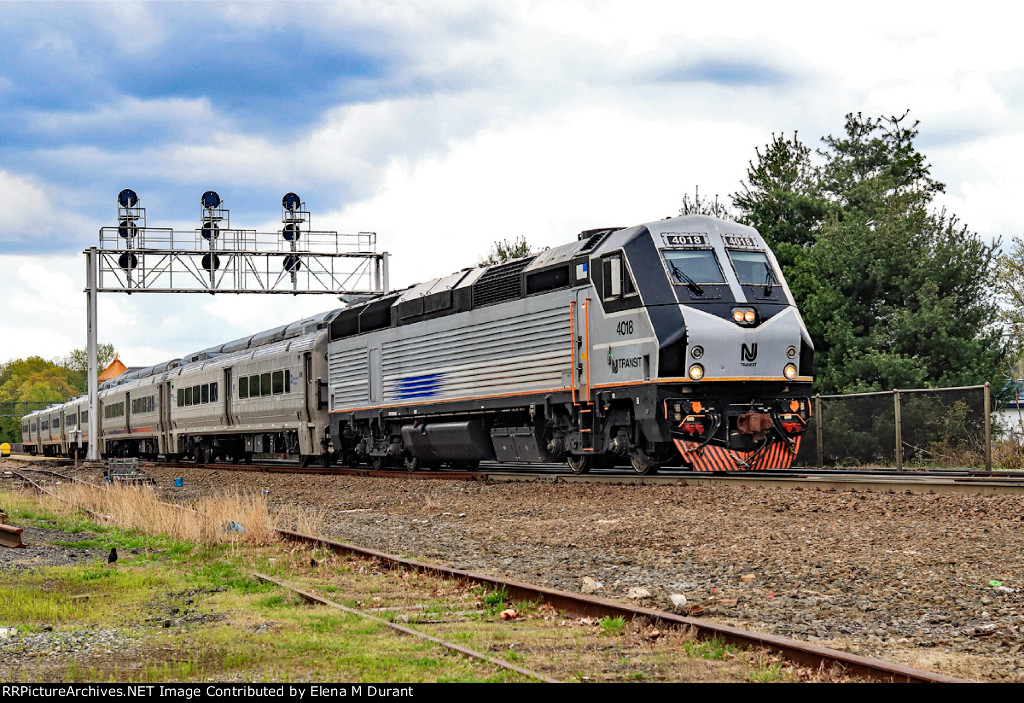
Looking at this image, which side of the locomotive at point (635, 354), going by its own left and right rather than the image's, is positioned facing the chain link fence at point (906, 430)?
left

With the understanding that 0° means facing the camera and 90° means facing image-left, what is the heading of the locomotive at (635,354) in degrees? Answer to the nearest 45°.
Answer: approximately 315°

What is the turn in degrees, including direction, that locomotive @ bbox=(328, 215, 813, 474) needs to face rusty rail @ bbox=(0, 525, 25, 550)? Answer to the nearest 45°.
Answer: approximately 90° to its right
